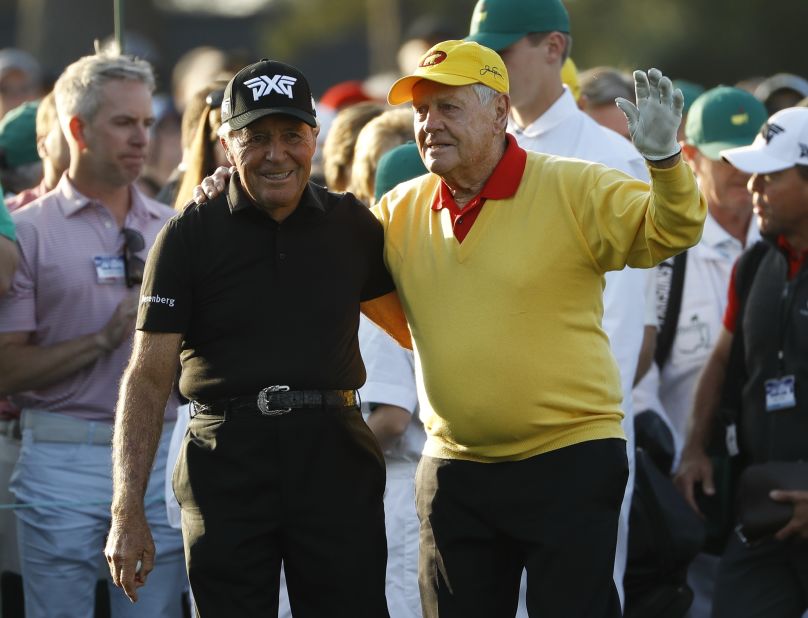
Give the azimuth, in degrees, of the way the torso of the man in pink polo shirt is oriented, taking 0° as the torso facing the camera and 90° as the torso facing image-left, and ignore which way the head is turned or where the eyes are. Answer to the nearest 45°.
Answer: approximately 315°

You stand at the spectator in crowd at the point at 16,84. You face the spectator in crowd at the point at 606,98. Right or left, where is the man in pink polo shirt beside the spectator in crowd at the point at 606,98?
right

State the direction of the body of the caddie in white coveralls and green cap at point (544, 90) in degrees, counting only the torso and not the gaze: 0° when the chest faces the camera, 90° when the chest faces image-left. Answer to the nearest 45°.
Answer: approximately 45°

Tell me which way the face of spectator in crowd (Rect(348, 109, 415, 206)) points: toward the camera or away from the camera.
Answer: away from the camera

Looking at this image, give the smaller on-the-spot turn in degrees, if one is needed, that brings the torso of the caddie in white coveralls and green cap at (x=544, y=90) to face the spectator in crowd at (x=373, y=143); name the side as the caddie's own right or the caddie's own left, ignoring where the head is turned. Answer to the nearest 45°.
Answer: approximately 45° to the caddie's own right

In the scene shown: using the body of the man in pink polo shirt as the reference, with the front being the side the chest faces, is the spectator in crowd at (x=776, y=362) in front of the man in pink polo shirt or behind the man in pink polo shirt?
in front
